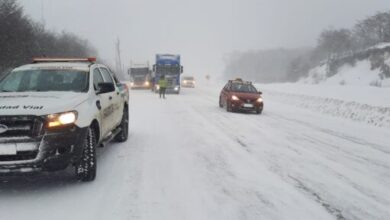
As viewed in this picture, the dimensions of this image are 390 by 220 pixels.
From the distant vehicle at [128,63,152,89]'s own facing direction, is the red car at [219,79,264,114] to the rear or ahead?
ahead

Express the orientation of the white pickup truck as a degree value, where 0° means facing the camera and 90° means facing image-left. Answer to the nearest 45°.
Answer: approximately 45°

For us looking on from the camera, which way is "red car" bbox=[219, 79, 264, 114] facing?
facing the viewer and to the right of the viewer

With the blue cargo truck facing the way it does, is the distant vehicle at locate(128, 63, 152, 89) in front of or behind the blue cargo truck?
behind

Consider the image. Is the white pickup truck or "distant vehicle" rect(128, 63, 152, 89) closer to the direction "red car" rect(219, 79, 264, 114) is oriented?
the white pickup truck

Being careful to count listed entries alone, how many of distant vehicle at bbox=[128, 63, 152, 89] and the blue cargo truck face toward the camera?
2

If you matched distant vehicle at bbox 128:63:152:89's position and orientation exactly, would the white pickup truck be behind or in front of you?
in front

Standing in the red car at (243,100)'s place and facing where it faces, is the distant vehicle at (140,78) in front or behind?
behind

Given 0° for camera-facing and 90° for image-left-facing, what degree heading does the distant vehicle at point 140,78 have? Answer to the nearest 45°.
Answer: approximately 0°

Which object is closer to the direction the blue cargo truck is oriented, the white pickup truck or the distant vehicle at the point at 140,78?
the white pickup truck

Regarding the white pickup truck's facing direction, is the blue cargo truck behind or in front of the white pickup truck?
behind

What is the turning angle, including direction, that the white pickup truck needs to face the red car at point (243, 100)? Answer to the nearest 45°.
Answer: approximately 180°

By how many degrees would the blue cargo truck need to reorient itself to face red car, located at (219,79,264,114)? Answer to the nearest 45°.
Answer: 0° — it already faces it

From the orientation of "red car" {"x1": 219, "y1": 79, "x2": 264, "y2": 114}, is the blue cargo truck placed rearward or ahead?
rearward

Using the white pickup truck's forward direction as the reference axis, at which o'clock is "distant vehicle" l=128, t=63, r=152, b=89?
The distant vehicle is roughly at 5 o'clock from the white pickup truck.
